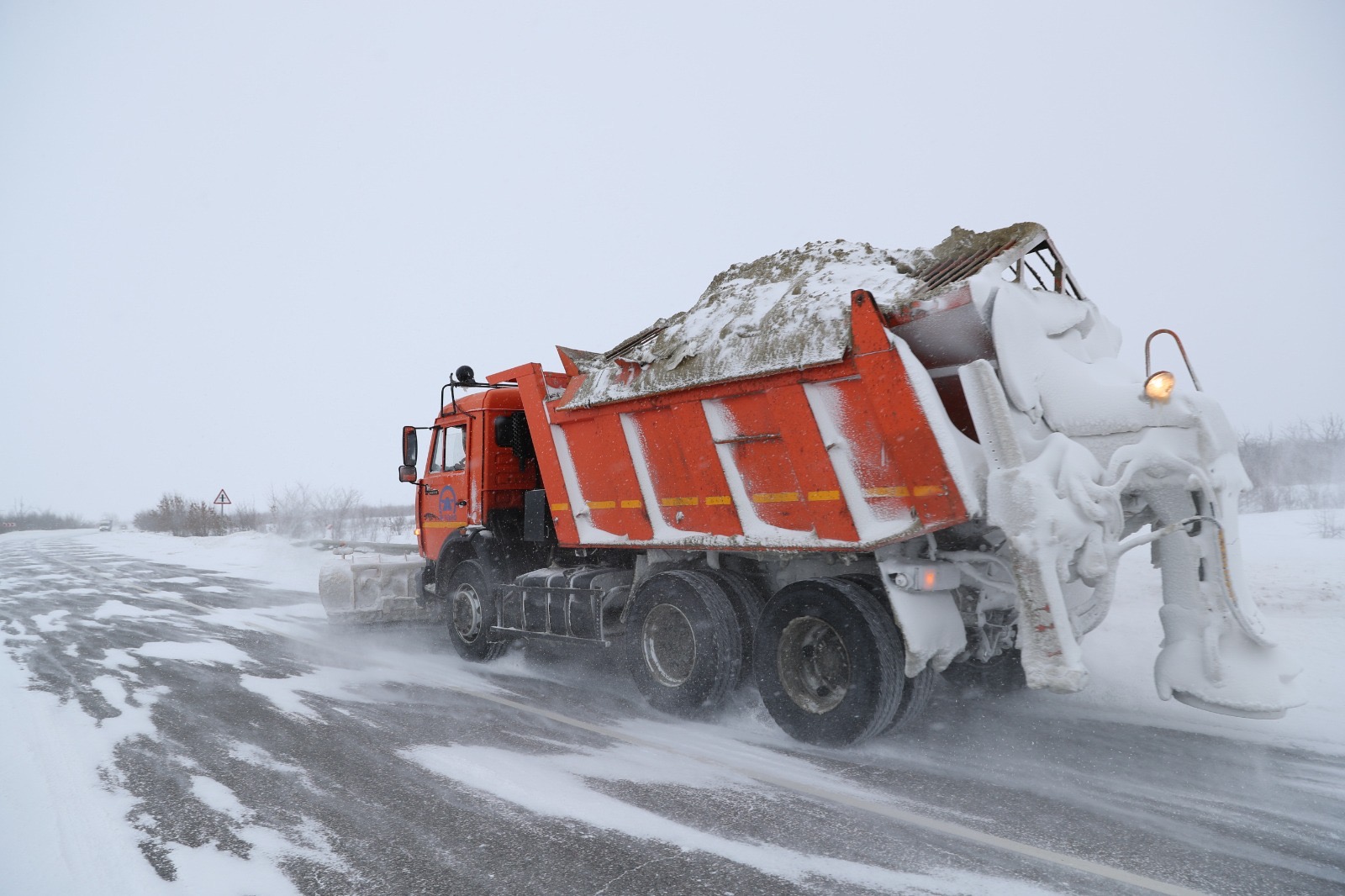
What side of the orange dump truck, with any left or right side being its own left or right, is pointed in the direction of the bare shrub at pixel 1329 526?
right

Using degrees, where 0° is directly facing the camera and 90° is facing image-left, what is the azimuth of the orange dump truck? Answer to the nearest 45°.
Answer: approximately 135°
